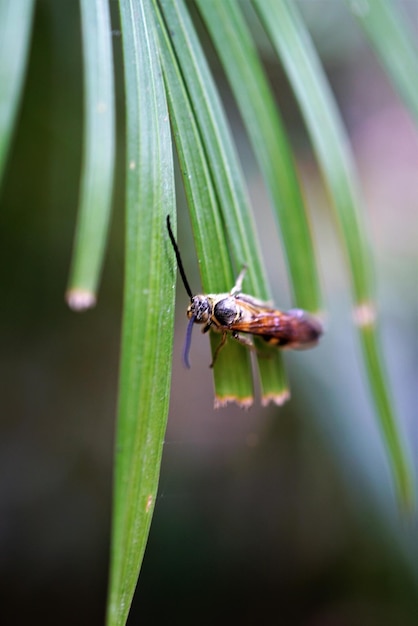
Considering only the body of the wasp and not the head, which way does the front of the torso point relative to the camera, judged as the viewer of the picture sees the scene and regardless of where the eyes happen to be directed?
to the viewer's left
